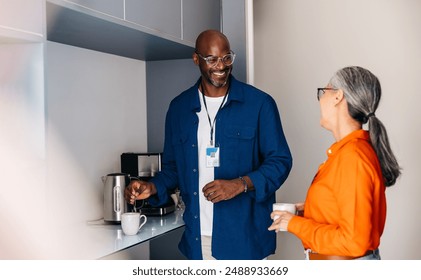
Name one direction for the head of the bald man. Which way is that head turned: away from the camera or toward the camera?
toward the camera

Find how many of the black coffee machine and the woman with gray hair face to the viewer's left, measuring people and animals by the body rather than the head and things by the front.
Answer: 1

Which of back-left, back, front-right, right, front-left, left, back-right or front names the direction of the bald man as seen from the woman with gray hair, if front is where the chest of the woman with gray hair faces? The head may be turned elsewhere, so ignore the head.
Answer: front-right

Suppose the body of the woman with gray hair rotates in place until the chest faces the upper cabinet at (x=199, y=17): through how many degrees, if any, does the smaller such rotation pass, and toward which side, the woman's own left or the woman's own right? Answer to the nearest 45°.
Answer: approximately 45° to the woman's own right

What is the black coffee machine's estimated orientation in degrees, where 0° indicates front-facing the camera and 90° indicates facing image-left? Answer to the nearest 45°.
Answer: approximately 315°

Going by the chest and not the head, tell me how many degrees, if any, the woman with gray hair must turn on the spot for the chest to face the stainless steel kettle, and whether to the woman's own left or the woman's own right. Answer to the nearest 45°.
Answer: approximately 45° to the woman's own right

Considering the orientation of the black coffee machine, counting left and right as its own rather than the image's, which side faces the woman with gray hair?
front

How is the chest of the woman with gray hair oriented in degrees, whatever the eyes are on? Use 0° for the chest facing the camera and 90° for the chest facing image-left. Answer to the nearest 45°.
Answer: approximately 90°

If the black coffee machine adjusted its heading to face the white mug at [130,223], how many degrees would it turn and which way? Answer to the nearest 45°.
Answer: approximately 45° to its right
